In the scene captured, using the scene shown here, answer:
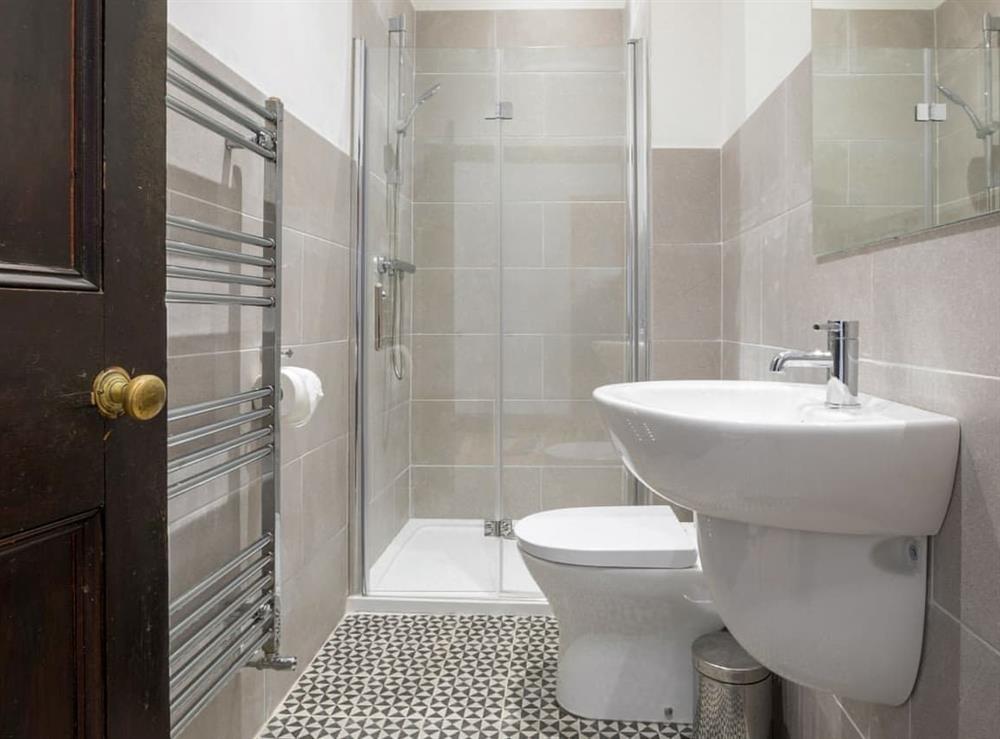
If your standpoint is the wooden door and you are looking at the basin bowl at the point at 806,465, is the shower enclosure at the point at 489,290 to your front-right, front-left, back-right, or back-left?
front-left

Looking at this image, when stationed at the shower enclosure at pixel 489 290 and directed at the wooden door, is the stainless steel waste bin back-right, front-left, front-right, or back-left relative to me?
front-left

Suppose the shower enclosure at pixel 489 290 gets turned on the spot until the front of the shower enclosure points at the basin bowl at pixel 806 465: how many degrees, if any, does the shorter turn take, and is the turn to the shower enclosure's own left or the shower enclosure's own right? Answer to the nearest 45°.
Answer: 0° — it already faces it

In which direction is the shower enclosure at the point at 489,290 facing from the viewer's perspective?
toward the camera

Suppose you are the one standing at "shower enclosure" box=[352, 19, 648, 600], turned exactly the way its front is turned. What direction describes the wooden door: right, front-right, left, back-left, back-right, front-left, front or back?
front

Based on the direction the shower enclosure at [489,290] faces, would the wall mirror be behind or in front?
in front

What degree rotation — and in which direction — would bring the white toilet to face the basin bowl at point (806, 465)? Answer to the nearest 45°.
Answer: approximately 90° to its left

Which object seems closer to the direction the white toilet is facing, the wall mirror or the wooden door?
the wooden door
